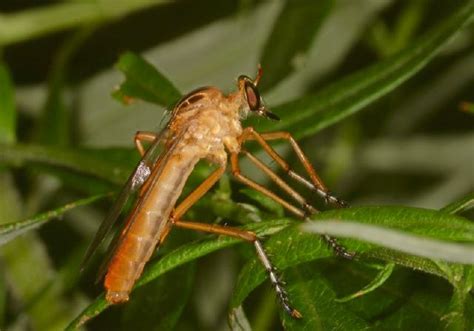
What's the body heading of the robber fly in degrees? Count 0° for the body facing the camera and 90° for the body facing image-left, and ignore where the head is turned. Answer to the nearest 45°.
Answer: approximately 270°
